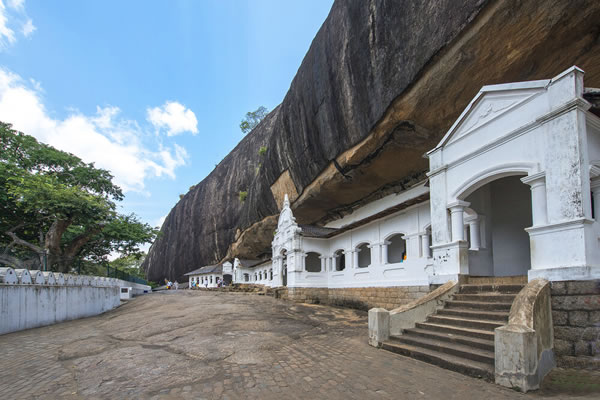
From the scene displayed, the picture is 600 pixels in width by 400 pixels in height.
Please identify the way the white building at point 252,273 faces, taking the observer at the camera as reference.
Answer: facing the viewer and to the left of the viewer

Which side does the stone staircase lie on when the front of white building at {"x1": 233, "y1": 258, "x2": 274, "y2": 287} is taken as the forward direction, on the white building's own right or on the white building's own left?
on the white building's own left

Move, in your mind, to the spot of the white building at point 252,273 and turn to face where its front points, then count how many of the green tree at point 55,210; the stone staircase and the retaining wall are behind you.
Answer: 0

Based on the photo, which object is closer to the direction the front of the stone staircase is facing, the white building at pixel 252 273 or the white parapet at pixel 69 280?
the white parapet

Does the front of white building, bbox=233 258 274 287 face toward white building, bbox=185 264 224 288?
no

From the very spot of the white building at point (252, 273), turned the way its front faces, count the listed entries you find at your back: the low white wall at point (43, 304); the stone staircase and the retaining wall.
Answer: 0

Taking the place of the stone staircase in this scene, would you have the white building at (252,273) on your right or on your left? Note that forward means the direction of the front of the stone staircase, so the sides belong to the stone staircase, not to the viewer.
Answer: on your right

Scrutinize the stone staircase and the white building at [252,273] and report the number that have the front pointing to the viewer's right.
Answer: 0
